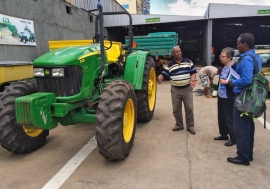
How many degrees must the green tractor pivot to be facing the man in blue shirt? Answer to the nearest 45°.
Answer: approximately 135° to its left

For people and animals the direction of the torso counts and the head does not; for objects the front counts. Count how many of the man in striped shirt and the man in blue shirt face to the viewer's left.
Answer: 1

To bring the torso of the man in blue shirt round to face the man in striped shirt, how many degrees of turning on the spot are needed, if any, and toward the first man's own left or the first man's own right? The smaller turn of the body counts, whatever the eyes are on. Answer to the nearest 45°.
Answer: approximately 45° to the first man's own right

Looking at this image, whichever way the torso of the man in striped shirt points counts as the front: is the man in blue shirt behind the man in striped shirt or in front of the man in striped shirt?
in front

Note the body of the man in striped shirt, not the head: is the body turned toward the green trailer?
no

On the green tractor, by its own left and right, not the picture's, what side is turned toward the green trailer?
back

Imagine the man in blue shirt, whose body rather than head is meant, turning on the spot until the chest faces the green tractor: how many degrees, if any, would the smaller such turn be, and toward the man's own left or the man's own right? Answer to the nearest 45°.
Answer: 0° — they already face it

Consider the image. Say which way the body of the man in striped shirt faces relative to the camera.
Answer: toward the camera

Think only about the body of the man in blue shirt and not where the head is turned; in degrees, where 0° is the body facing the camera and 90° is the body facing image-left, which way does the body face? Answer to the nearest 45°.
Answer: approximately 90°

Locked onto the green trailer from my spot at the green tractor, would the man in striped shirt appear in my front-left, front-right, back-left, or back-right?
front-right

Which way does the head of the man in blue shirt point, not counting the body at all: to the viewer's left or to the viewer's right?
to the viewer's left

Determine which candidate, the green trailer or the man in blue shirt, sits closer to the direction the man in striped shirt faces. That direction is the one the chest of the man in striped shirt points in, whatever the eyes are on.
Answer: the man in blue shirt

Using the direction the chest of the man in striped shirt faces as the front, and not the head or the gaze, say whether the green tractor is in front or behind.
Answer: in front

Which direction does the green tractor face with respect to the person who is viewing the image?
facing the viewer and to the left of the viewer
